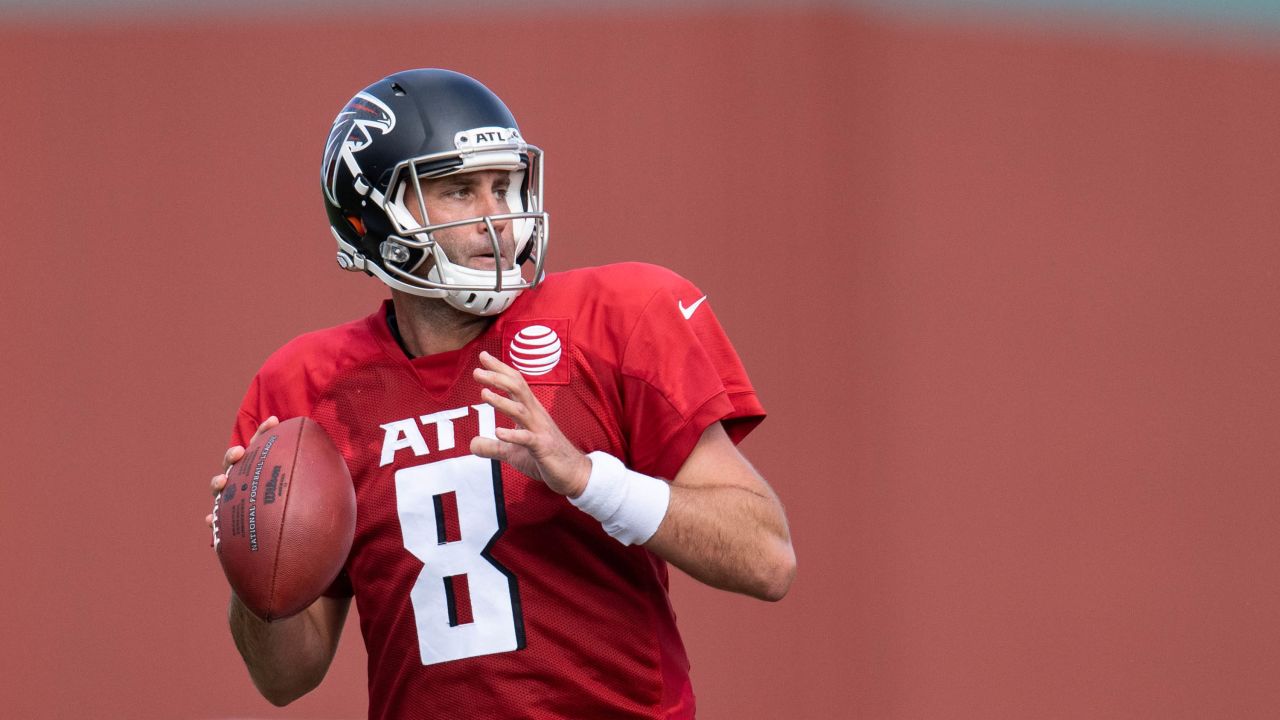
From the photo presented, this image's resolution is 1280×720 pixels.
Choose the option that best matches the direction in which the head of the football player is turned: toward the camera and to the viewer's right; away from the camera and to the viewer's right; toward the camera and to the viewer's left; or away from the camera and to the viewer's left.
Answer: toward the camera and to the viewer's right

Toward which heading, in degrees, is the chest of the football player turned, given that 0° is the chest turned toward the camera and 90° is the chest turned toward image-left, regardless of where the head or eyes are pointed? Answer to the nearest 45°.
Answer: approximately 0°
